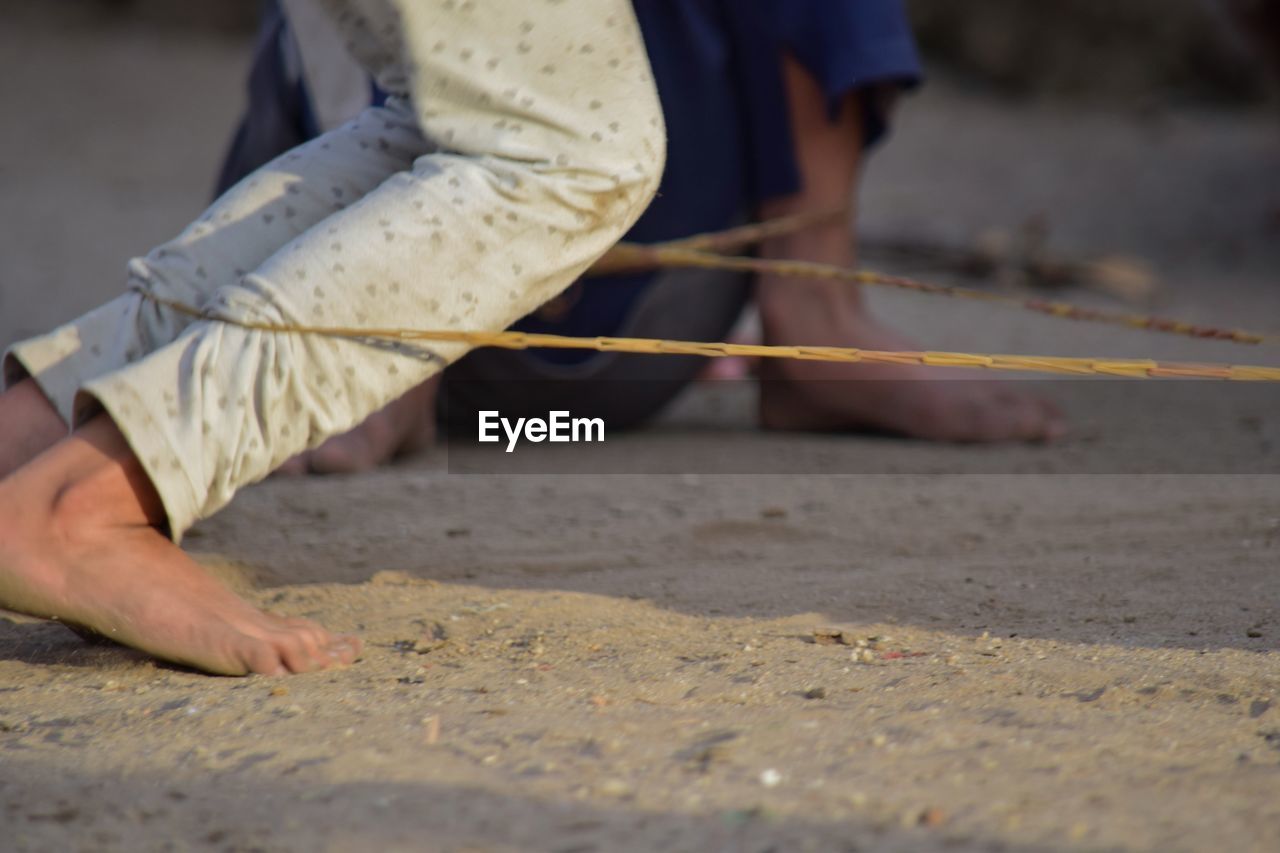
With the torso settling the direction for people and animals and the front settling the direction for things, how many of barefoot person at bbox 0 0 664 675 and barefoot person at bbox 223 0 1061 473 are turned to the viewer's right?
2

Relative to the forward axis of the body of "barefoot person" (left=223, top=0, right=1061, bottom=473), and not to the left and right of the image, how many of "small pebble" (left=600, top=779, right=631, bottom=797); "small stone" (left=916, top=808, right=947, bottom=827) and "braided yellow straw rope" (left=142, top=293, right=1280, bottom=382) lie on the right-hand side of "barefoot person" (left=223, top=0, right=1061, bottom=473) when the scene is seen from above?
3

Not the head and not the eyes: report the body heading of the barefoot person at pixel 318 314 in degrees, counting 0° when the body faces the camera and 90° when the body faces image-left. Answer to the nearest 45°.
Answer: approximately 270°

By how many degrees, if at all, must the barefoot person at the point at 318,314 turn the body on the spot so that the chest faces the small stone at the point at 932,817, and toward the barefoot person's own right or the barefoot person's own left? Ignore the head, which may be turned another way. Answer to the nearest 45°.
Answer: approximately 45° to the barefoot person's own right

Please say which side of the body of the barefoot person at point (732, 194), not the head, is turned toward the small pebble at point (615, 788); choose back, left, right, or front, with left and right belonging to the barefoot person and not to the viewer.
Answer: right

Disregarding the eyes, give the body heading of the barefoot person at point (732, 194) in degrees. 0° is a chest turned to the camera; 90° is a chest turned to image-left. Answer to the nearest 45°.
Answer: approximately 270°

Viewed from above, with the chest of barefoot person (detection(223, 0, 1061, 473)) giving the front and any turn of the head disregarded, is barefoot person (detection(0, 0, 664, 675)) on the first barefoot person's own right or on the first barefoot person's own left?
on the first barefoot person's own right

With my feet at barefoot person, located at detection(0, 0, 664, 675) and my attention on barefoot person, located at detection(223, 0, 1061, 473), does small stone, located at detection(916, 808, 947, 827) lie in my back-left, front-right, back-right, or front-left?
back-right
